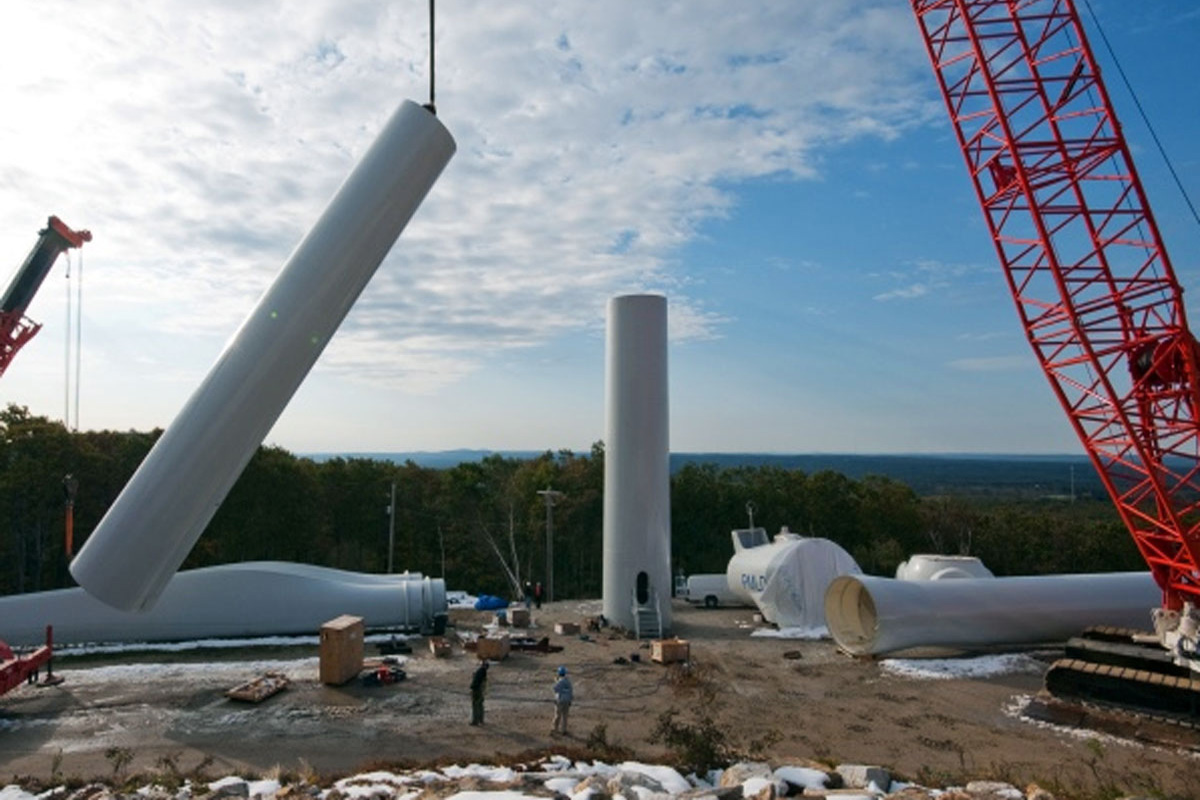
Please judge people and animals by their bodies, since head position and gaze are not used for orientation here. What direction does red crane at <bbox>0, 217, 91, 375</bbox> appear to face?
to the viewer's right

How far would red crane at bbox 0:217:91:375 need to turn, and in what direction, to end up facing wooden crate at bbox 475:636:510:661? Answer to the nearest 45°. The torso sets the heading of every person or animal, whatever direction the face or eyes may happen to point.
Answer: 0° — it already faces it

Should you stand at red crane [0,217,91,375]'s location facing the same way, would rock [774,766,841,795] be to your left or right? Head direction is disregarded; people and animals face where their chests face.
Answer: on your right

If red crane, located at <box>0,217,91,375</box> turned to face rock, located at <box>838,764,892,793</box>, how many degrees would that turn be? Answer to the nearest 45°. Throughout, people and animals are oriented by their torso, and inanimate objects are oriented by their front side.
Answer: approximately 45° to its right

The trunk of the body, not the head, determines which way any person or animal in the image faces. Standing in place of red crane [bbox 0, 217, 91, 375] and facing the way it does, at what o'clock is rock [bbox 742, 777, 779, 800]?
The rock is roughly at 2 o'clock from the red crane.

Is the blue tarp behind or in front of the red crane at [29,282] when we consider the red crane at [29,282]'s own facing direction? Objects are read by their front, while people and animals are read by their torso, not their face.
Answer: in front

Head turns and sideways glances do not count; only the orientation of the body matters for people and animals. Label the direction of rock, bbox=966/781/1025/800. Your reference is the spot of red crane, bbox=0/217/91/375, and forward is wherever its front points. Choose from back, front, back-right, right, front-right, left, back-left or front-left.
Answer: front-right

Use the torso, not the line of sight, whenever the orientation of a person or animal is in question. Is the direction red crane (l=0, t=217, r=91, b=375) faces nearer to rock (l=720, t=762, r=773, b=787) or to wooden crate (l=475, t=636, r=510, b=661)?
the wooden crate

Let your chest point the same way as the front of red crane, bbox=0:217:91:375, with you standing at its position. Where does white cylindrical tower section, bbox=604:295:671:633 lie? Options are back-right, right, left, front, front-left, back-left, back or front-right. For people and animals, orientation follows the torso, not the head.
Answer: front

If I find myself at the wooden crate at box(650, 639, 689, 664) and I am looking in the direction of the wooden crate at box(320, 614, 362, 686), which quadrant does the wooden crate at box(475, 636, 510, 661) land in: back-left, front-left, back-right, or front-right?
front-right

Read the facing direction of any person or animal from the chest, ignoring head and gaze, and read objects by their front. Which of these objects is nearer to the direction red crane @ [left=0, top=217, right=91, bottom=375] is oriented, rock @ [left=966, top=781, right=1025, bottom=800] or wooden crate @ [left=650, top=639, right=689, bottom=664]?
the wooden crate

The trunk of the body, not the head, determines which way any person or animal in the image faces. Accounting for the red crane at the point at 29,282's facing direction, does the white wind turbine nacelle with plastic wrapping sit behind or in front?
in front

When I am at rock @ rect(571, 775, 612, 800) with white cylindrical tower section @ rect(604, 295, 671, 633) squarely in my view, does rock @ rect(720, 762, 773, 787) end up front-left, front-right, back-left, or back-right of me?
front-right

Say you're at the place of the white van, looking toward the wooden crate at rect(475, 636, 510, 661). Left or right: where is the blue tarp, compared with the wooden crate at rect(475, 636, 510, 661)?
right

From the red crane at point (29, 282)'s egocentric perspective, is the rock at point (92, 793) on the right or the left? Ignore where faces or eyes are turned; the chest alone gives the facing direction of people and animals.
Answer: on its right
